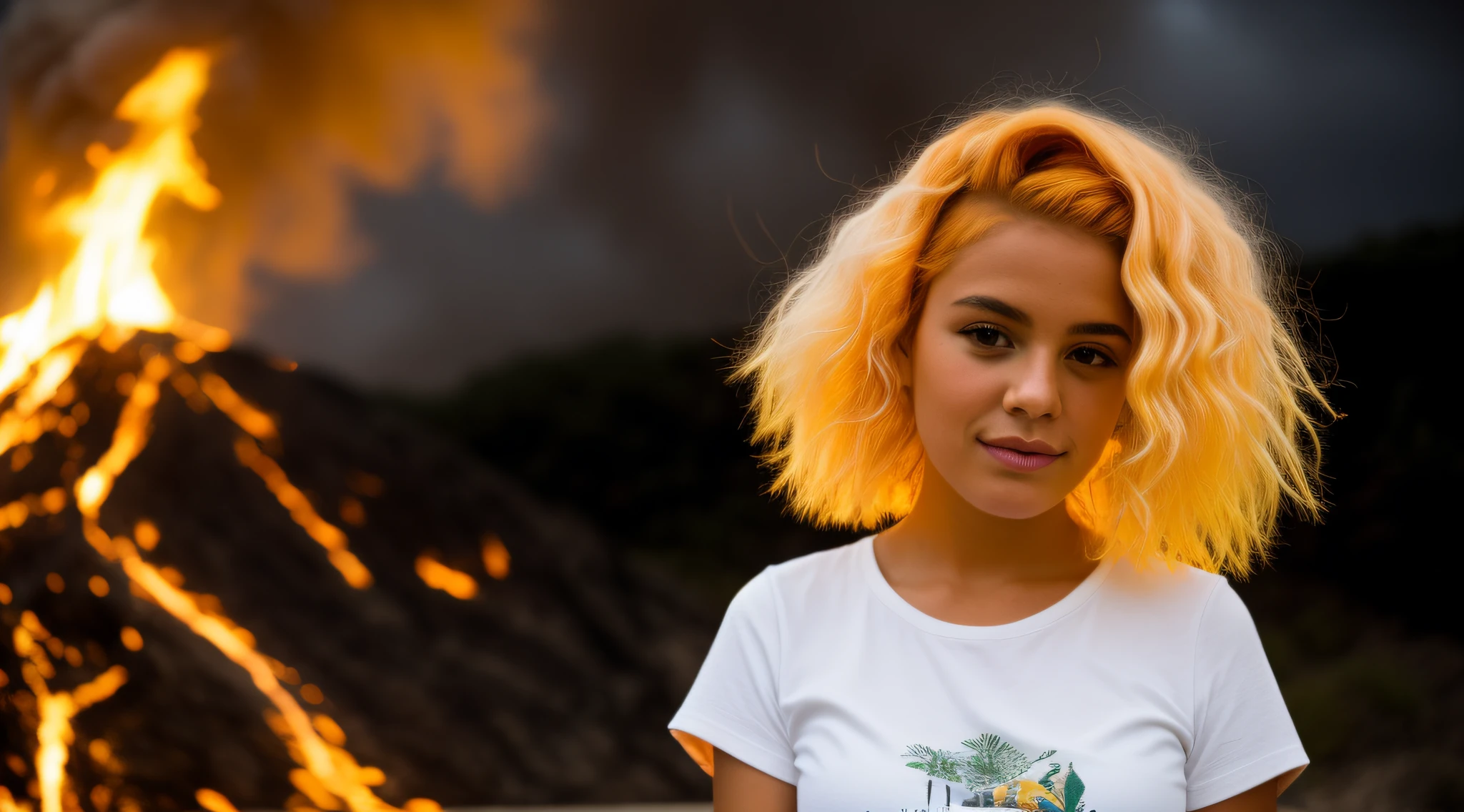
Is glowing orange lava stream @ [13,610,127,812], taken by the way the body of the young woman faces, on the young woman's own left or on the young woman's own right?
on the young woman's own right

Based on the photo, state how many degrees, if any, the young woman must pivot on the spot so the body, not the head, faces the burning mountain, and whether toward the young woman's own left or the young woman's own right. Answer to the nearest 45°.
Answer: approximately 135° to the young woman's own right

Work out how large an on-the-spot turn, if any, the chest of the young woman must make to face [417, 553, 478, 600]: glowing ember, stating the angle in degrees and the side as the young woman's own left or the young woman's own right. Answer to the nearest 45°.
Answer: approximately 135° to the young woman's own right

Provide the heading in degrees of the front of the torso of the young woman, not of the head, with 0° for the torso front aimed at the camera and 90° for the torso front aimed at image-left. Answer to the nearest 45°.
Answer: approximately 0°
